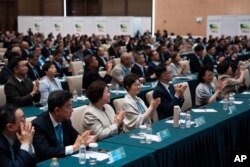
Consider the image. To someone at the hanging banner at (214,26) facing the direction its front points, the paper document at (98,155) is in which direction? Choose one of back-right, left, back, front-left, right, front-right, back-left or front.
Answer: front

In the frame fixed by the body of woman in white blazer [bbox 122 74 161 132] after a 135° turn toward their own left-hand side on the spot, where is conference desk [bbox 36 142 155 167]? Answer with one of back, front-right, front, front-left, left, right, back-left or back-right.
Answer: back

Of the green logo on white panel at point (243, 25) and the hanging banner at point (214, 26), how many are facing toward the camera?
2

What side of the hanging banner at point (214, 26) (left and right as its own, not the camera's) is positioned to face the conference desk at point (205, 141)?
front

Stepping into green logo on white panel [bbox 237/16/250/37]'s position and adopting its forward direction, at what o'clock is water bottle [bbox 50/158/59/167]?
The water bottle is roughly at 12 o'clock from the green logo on white panel.

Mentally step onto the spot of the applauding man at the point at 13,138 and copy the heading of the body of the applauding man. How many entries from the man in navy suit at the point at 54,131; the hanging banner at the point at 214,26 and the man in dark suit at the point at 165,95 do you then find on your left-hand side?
3

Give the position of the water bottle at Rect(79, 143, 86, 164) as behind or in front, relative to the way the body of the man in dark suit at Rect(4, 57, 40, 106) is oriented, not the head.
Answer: in front

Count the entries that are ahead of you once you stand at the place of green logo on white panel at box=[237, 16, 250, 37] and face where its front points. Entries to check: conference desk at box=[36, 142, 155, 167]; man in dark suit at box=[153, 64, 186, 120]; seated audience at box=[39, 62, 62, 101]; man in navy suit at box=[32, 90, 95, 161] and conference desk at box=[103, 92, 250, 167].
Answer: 5

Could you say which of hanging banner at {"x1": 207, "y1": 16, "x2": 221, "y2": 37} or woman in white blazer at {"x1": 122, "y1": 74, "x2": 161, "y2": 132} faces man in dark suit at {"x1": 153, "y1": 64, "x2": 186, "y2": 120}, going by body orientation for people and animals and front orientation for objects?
the hanging banner

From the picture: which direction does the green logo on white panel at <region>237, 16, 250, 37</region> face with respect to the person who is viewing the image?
facing the viewer

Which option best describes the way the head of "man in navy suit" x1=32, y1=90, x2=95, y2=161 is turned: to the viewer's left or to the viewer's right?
to the viewer's right

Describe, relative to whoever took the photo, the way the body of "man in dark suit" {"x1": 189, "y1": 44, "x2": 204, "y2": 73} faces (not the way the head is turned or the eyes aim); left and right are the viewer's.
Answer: facing the viewer and to the right of the viewer

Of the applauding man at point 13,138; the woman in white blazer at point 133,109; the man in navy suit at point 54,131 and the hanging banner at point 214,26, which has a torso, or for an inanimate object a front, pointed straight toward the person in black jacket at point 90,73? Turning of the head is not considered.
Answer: the hanging banner
